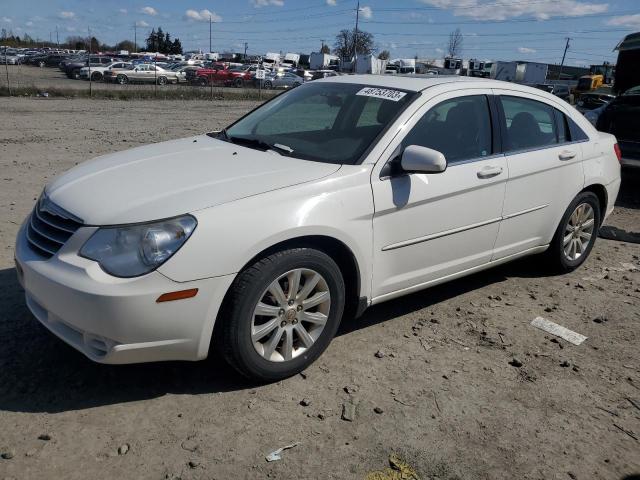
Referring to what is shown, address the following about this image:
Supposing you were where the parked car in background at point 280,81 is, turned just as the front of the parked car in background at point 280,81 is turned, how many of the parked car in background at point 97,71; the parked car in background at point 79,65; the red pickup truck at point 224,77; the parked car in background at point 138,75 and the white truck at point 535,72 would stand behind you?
1

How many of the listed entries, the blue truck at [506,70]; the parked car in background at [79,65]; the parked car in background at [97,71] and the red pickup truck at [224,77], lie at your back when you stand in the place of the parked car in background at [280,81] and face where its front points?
1

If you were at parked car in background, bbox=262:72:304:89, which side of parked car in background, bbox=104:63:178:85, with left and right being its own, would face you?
back

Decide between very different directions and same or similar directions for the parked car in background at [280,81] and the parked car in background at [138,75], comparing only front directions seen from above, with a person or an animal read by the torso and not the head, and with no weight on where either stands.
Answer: same or similar directions

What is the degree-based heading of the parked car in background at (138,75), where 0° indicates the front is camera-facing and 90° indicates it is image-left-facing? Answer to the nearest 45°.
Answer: approximately 90°

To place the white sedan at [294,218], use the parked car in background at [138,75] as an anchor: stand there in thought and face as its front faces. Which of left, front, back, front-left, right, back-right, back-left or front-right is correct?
left

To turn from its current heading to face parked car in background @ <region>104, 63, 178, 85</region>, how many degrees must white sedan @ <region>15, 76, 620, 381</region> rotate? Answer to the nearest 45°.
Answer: approximately 135° to its right

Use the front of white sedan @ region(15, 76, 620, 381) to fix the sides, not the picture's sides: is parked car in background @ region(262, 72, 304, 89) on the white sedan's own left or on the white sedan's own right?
on the white sedan's own right

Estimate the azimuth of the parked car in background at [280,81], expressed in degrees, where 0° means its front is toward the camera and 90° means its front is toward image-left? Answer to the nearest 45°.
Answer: approximately 90°

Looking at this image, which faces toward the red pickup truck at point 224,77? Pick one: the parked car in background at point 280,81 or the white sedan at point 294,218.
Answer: the parked car in background

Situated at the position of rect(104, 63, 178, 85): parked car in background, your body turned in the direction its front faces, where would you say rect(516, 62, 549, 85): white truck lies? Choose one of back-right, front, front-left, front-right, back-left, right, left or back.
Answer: back

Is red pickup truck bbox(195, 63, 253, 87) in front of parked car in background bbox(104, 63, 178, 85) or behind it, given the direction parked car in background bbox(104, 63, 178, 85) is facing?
behind

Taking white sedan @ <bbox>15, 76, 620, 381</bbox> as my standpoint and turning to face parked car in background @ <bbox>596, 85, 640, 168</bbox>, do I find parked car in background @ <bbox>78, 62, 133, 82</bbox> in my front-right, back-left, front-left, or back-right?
front-left

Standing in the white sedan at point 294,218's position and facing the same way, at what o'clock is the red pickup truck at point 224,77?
The red pickup truck is roughly at 4 o'clock from the white sedan.
